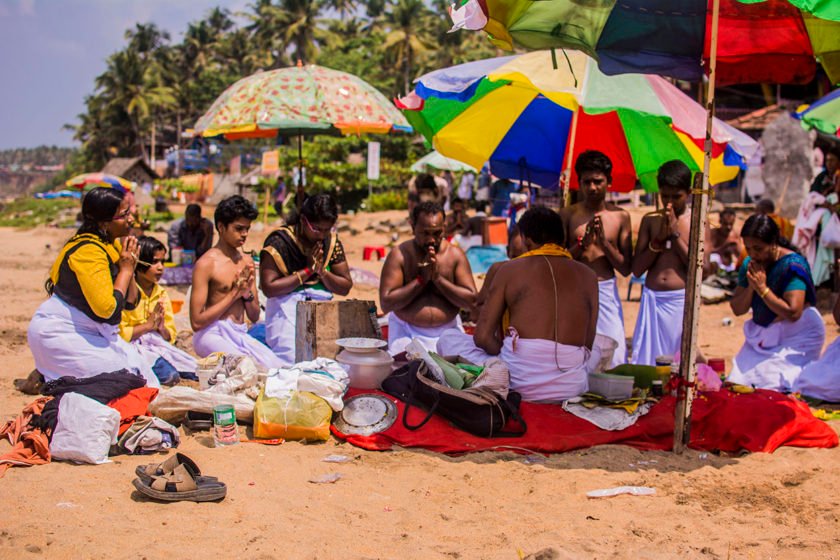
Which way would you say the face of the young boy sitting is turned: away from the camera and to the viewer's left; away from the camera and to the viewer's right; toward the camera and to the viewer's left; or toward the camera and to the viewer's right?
toward the camera and to the viewer's right

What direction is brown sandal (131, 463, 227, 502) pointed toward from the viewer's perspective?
to the viewer's left

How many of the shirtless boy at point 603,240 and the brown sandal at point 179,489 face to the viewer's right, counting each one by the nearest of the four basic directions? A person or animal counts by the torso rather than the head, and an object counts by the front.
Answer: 0

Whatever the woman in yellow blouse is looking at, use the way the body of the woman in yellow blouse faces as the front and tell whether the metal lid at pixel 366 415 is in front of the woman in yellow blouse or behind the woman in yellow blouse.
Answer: in front

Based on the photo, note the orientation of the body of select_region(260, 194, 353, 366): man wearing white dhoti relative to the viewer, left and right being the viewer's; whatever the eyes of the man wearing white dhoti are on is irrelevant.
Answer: facing the viewer and to the right of the viewer

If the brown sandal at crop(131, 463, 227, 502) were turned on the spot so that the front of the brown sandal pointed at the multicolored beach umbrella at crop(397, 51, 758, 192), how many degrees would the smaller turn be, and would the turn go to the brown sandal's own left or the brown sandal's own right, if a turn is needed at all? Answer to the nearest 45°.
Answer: approximately 135° to the brown sandal's own right

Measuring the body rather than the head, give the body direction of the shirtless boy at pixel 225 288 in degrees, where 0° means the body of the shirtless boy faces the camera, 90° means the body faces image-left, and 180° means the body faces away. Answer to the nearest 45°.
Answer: approximately 315°

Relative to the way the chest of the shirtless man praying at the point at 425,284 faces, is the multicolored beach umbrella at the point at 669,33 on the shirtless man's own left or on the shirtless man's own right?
on the shirtless man's own left

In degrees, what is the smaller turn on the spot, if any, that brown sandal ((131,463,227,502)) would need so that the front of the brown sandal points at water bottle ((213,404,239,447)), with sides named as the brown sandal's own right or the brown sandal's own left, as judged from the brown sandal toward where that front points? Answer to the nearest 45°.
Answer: approximately 90° to the brown sandal's own right

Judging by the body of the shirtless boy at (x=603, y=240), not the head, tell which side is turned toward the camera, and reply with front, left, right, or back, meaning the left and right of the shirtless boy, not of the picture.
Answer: front

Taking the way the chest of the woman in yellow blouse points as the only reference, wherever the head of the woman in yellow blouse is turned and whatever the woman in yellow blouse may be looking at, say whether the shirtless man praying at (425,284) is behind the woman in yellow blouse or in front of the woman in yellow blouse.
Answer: in front

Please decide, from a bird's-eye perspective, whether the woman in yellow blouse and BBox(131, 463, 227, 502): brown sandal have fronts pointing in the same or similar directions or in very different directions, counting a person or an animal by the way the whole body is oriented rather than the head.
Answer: very different directions

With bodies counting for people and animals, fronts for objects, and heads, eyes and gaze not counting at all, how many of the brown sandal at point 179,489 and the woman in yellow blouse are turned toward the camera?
0

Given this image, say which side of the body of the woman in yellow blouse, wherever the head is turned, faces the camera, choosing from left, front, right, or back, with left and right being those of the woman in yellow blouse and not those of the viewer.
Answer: right

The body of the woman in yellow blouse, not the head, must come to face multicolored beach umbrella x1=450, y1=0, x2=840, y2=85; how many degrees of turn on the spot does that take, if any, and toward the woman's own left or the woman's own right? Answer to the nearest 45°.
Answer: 0° — they already face it

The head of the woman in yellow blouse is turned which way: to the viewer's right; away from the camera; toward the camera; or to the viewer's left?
to the viewer's right

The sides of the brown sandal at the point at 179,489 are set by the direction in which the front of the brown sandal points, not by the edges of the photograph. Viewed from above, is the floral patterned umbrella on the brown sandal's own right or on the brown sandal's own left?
on the brown sandal's own right

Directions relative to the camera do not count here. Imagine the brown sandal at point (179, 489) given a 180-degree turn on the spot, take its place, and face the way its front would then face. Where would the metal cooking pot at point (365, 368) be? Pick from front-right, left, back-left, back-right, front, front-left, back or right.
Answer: front-left
